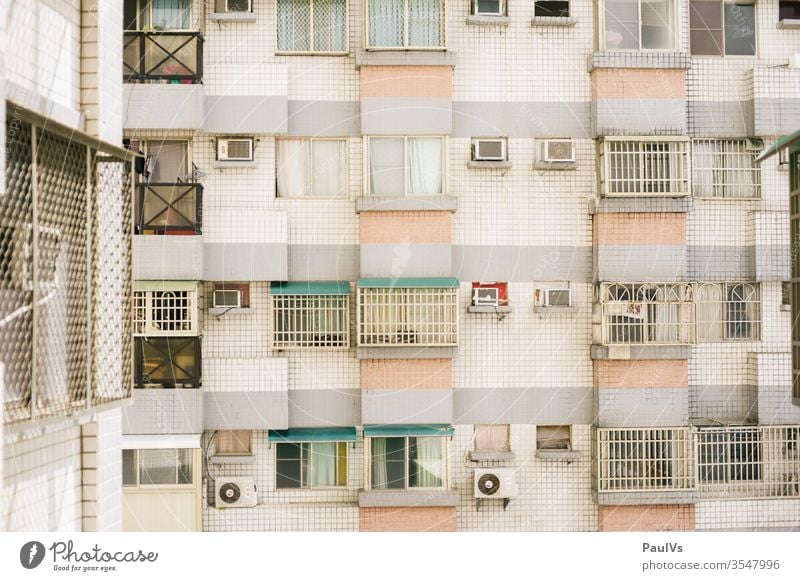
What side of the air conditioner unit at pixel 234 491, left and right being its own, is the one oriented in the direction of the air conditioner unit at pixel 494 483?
left

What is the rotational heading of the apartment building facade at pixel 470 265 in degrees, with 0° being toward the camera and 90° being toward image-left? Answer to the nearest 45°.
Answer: approximately 0°

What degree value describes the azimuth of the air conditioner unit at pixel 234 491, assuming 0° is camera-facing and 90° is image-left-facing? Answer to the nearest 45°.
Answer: approximately 0°

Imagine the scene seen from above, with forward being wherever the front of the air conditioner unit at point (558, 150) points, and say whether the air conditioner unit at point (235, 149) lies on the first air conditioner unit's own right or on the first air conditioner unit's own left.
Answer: on the first air conditioner unit's own right

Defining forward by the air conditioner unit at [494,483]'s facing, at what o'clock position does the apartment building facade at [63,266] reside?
The apartment building facade is roughly at 2 o'clock from the air conditioner unit.

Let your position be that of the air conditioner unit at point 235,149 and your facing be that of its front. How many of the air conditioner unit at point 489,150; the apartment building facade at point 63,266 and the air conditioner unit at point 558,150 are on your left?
2
